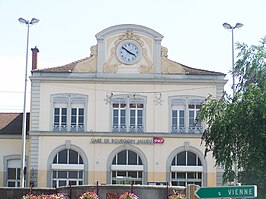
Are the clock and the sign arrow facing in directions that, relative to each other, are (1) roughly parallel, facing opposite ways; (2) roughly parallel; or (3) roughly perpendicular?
roughly parallel

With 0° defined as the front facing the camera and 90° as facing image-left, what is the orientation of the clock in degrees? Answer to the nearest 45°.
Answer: approximately 0°

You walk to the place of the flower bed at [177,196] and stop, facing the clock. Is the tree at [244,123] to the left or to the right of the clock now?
right

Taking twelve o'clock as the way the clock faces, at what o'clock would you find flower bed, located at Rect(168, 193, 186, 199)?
The flower bed is roughly at 12 o'clock from the clock.

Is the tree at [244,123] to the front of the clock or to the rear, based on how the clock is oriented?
to the front

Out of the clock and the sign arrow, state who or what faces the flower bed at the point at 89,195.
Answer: the clock

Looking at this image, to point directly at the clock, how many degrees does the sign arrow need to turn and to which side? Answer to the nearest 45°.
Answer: approximately 180°

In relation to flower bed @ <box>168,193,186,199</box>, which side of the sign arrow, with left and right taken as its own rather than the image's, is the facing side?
back

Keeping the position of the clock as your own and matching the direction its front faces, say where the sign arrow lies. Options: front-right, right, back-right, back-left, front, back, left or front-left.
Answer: front

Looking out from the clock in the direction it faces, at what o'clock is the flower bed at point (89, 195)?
The flower bed is roughly at 12 o'clock from the clock.
